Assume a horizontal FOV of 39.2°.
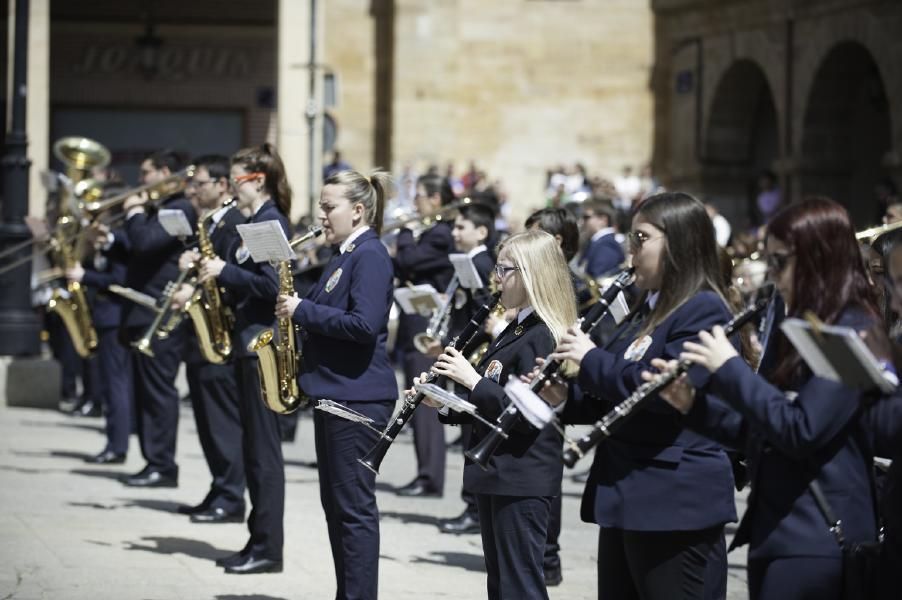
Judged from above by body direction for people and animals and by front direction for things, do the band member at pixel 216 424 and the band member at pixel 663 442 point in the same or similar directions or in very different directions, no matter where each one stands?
same or similar directions

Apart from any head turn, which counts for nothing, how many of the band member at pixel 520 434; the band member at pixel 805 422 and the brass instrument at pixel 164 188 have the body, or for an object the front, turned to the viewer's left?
3

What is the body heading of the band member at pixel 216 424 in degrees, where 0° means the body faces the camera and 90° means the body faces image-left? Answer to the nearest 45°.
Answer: approximately 90°

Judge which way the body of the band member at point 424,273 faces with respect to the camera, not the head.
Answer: to the viewer's left

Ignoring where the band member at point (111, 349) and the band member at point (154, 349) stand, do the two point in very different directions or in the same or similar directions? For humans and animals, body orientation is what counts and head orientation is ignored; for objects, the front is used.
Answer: same or similar directions

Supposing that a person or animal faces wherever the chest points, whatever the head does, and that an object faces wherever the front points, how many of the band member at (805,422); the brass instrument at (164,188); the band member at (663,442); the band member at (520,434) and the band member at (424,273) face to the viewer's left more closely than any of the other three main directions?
5

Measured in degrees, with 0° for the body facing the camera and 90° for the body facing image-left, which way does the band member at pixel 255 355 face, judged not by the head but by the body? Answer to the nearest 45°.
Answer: approximately 90°

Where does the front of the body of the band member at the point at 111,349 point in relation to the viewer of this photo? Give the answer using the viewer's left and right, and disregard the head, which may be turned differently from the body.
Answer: facing to the left of the viewer

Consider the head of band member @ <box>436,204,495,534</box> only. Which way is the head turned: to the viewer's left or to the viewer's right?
to the viewer's left

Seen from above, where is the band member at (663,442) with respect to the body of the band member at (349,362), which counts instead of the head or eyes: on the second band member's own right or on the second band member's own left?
on the second band member's own left

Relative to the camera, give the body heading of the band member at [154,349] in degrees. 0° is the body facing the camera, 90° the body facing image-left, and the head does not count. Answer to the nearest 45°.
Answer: approximately 90°

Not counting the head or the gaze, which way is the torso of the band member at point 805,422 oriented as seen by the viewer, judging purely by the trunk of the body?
to the viewer's left

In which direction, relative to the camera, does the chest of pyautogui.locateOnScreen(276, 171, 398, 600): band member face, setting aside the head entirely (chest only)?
to the viewer's left

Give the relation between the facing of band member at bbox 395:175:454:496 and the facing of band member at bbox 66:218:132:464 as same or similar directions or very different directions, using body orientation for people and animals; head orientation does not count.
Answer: same or similar directions

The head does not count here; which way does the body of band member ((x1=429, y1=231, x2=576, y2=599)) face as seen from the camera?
to the viewer's left

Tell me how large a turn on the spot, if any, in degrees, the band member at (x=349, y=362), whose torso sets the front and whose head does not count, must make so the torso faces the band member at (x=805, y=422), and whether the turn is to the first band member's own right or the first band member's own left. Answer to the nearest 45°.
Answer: approximately 135° to the first band member's own left
